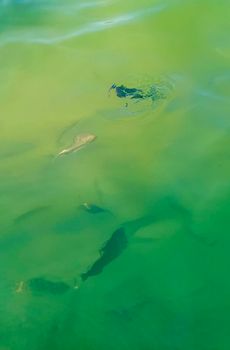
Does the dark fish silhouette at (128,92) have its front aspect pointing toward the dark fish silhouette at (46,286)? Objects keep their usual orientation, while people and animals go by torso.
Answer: no

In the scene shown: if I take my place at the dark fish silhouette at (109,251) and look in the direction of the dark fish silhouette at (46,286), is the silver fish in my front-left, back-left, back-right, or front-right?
back-right
